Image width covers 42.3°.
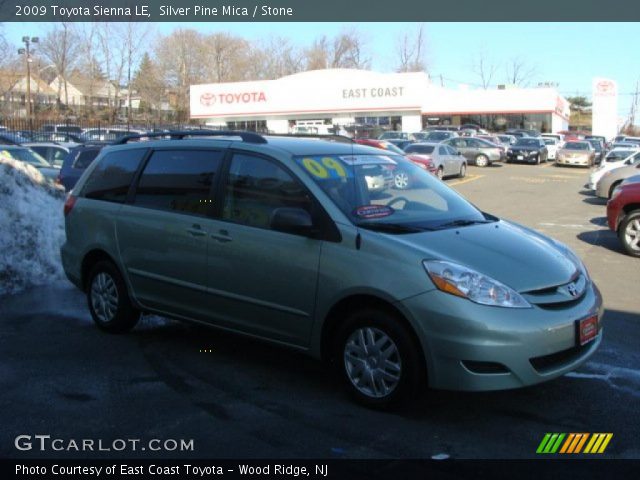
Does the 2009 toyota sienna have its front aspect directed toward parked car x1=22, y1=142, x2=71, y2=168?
no

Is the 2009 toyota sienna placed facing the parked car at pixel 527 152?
no

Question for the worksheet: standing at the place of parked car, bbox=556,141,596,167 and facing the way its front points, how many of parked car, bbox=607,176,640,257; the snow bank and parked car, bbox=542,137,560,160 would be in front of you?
2

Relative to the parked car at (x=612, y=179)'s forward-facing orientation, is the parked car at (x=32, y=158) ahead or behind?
ahead

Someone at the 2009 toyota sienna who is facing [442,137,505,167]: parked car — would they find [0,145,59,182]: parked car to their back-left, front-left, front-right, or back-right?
front-left

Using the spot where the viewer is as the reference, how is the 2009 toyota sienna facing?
facing the viewer and to the right of the viewer

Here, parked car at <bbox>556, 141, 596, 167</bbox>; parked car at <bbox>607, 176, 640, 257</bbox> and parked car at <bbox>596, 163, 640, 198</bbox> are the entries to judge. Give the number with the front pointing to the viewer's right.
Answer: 0

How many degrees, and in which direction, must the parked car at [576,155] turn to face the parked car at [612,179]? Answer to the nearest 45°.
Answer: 0° — it already faces it

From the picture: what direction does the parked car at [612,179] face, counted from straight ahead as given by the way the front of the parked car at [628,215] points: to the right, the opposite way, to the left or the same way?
the same way

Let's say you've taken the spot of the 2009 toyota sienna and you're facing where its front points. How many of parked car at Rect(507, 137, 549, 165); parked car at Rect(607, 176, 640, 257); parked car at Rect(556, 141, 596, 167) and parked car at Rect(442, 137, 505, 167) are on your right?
0

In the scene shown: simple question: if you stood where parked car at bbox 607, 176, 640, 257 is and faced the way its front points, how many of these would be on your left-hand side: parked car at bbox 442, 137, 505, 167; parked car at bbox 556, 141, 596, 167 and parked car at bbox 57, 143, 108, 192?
0

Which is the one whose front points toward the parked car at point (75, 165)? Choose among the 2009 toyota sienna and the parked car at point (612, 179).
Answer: the parked car at point (612, 179)

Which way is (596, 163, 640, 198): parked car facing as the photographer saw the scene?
facing the viewer and to the left of the viewer

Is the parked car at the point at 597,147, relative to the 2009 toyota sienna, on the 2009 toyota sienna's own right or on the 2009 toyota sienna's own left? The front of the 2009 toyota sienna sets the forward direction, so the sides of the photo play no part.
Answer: on the 2009 toyota sienna's own left

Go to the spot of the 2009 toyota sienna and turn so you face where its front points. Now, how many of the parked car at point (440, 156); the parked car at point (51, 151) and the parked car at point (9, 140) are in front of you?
0
